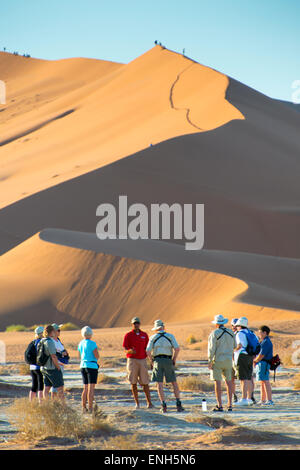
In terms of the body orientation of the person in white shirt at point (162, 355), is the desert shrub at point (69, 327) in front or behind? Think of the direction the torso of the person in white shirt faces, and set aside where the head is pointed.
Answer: in front

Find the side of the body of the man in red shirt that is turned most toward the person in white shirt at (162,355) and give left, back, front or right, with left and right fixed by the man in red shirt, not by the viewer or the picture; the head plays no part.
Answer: left

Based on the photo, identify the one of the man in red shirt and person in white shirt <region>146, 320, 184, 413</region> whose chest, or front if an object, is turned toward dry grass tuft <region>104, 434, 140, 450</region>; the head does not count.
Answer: the man in red shirt

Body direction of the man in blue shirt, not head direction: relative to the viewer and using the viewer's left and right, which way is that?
facing to the left of the viewer

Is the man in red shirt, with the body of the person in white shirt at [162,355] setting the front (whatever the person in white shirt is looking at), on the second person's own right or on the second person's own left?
on the second person's own left

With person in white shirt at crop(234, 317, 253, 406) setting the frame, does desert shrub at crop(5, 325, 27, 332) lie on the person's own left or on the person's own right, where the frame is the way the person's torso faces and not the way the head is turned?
on the person's own right

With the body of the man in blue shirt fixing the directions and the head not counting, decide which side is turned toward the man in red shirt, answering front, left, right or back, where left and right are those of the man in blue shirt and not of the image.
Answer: front

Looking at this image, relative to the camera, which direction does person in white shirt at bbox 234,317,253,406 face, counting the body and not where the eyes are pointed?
to the viewer's left

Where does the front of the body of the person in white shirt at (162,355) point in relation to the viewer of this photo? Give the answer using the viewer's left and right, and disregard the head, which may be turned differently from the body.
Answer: facing away from the viewer

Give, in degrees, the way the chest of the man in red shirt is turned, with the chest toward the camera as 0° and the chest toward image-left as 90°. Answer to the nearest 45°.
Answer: approximately 0°

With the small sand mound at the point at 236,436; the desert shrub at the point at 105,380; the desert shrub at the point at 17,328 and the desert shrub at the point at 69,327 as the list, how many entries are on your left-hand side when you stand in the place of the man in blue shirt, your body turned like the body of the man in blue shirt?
1
